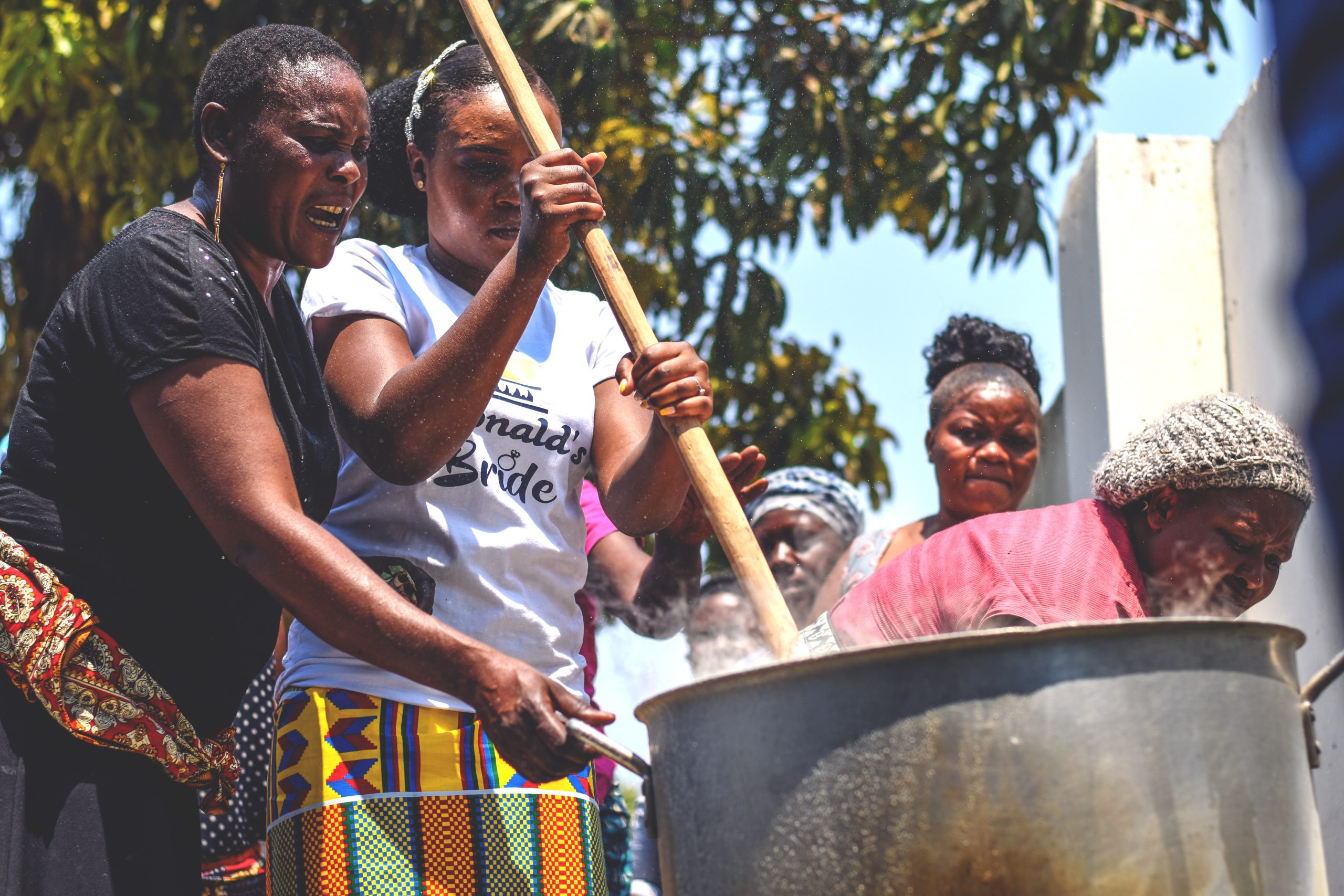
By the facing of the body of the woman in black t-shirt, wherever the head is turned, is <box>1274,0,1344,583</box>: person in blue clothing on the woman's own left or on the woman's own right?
on the woman's own right

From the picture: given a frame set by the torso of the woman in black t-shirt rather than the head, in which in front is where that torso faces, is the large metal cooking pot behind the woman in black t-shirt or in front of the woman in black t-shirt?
in front

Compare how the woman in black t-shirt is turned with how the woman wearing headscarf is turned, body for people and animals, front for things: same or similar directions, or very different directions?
very different directions

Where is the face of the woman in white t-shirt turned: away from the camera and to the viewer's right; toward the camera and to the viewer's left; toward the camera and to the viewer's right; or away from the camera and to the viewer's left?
toward the camera and to the viewer's right

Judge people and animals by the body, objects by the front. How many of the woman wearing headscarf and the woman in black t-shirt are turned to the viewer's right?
1

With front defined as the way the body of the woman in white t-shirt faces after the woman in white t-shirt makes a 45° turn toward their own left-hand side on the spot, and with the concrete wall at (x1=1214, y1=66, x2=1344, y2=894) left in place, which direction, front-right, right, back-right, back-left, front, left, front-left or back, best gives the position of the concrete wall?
front-left

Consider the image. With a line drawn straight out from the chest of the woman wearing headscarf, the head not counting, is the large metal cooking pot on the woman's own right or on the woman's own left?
on the woman's own left

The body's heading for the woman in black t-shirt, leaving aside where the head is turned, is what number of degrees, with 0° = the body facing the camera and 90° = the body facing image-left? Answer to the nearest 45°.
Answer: approximately 270°

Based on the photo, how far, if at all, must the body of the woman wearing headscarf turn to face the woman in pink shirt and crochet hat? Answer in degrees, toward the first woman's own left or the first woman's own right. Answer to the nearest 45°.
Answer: approximately 45° to the first woman's own left
